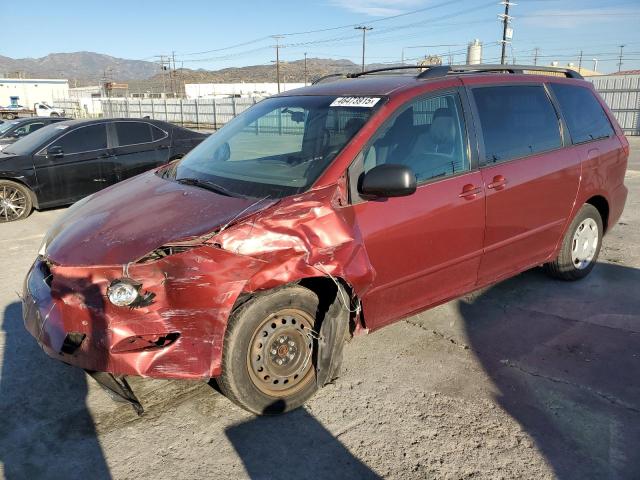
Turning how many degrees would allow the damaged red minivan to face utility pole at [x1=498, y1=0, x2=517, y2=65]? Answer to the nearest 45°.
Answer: approximately 135° to its right

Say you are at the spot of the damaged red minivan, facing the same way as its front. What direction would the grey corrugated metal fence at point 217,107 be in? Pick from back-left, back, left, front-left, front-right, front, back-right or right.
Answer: back-right

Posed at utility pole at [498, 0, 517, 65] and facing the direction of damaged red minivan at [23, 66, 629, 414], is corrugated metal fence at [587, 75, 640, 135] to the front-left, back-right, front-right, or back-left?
front-left

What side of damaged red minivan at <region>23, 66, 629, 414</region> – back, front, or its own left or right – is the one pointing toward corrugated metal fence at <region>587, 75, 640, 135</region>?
back

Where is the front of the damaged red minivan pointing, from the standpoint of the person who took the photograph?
facing the viewer and to the left of the viewer

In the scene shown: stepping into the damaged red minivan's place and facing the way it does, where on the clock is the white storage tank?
The white storage tank is roughly at 5 o'clock from the damaged red minivan.
